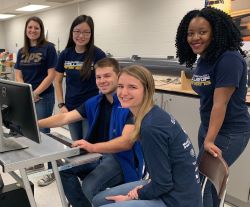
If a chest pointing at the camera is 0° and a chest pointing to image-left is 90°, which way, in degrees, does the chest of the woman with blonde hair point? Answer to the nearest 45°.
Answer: approximately 90°

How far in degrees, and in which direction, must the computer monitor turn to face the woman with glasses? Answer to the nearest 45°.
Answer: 0° — it already faces them

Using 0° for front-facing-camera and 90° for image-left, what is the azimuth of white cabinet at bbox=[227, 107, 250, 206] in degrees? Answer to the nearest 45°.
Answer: approximately 45°

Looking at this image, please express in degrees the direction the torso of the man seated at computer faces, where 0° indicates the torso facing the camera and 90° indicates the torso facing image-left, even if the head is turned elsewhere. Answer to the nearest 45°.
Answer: approximately 45°

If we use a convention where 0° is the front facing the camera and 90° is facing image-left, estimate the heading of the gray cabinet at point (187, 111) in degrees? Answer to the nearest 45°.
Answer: approximately 45°

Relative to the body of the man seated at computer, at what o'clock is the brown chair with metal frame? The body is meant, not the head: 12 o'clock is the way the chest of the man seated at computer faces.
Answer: The brown chair with metal frame is roughly at 9 o'clock from the man seated at computer.

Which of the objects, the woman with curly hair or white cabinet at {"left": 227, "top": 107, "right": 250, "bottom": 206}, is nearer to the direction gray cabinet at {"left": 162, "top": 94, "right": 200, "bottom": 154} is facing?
the woman with curly hair
